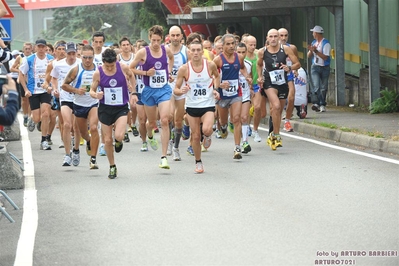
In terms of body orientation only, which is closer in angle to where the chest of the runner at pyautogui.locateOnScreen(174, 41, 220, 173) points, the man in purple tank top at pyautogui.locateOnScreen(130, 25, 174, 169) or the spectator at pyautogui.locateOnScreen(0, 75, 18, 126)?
the spectator

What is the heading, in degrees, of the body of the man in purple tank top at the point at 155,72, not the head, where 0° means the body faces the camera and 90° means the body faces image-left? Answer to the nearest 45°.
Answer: approximately 0°

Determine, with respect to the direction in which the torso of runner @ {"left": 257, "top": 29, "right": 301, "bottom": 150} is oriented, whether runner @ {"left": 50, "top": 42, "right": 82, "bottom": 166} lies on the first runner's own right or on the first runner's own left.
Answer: on the first runner's own right

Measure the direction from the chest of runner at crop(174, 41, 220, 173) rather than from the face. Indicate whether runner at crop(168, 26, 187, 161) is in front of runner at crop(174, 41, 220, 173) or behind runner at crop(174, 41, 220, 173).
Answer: behind

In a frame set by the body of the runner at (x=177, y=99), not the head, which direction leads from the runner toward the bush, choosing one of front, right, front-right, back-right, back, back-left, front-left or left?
back-left

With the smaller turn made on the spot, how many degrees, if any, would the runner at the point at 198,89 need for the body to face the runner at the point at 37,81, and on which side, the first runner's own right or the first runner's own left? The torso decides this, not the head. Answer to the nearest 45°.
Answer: approximately 135° to the first runner's own right

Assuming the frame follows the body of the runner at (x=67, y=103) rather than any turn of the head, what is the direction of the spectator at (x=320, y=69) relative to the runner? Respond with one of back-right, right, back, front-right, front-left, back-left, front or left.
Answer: back-left

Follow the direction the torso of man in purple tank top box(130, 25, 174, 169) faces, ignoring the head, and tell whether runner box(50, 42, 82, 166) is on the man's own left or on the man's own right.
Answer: on the man's own right

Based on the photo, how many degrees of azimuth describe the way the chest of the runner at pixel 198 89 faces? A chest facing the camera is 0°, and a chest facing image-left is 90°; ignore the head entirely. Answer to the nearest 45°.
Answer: approximately 0°
